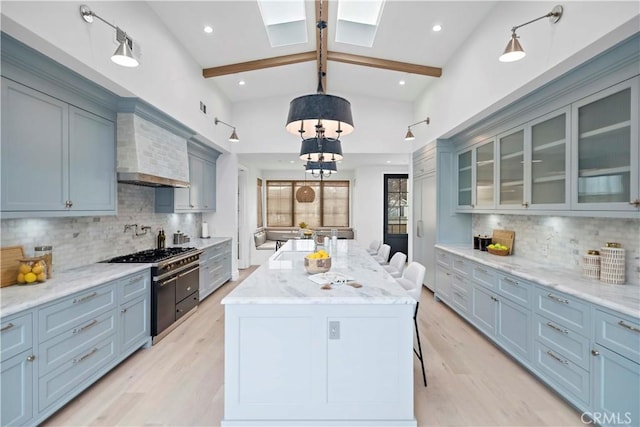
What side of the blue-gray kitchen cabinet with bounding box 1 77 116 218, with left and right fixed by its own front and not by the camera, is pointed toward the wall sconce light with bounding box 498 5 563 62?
front

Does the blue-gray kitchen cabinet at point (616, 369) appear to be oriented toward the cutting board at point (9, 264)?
yes

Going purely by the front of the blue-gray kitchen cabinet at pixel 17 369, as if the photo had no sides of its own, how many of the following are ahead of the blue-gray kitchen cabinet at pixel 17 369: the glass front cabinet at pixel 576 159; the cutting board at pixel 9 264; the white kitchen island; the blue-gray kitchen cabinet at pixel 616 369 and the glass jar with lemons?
3

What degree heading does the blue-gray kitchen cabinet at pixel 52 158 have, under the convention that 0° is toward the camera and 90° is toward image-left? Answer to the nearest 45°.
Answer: approximately 315°

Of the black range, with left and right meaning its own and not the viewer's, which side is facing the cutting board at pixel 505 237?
front

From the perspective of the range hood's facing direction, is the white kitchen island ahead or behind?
ahead

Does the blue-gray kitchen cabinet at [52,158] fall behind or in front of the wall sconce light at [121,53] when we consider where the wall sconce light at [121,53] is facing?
behind

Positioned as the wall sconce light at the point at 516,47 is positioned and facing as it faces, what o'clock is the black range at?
The black range is roughly at 1 o'clock from the wall sconce light.

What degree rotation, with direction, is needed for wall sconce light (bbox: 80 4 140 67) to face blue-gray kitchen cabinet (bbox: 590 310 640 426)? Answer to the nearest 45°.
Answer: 0° — it already faces it

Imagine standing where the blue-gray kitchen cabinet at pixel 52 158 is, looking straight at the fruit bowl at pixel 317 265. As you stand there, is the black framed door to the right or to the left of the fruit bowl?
left
